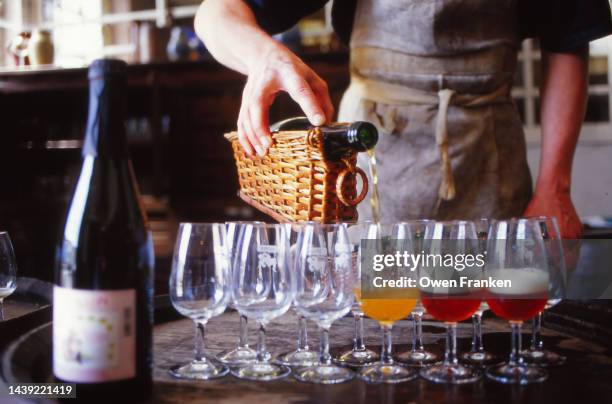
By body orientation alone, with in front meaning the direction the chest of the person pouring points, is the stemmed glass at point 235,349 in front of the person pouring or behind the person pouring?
in front

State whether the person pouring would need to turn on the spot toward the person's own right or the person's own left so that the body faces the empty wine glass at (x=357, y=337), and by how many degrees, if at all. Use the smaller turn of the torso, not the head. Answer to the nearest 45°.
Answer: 0° — they already face it

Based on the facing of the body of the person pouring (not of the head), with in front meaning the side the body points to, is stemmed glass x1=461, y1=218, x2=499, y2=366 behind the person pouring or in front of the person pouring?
in front

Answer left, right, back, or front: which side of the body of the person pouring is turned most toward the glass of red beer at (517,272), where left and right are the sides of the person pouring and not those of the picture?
front

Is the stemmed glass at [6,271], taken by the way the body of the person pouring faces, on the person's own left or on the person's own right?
on the person's own right

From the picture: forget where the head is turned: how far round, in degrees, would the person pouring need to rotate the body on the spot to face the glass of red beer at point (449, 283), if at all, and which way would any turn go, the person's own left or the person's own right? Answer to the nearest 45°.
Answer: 0° — they already face it

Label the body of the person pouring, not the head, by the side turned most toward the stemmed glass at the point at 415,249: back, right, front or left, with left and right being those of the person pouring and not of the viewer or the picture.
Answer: front

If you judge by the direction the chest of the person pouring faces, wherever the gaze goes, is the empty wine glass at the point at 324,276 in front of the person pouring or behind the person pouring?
in front

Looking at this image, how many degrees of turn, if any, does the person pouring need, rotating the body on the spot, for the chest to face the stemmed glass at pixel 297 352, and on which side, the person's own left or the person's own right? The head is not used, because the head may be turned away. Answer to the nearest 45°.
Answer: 0° — they already face it

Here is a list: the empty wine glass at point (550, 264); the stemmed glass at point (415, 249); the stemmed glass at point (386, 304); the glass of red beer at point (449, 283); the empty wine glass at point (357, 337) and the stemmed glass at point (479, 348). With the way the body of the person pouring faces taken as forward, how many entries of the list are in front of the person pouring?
6

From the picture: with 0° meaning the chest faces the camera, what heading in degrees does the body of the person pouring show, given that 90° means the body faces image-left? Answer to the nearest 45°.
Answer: approximately 0°
